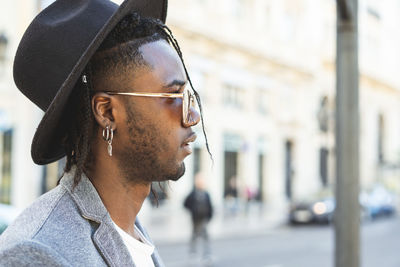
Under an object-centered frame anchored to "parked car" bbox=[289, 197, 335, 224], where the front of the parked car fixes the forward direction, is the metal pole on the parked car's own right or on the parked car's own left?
on the parked car's own left

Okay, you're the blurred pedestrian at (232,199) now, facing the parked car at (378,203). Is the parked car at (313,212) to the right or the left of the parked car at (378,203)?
right

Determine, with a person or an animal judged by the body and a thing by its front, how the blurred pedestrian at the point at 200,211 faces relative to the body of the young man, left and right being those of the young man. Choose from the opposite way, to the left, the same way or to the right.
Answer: to the right

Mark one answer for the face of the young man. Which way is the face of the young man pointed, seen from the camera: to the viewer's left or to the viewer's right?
to the viewer's right

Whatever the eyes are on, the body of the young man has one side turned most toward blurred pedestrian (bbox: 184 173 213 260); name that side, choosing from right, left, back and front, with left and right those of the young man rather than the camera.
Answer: left

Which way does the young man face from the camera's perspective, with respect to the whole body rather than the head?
to the viewer's right

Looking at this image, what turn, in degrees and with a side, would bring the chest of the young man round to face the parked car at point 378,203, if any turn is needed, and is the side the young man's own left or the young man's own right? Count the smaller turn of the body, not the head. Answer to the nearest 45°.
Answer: approximately 45° to the young man's own left

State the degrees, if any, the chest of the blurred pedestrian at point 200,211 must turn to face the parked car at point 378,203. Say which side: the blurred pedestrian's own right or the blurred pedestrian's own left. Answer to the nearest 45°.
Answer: approximately 135° to the blurred pedestrian's own left

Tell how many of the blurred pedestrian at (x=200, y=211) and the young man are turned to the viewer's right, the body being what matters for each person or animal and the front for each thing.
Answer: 1

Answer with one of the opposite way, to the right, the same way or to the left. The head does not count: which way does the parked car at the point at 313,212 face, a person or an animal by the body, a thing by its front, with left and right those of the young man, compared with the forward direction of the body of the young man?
the opposite way

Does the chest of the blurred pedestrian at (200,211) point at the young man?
yes
